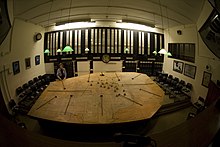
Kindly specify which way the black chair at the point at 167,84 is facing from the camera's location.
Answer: facing to the left of the viewer

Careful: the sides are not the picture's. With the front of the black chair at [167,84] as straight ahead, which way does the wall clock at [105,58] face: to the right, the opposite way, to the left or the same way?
to the left

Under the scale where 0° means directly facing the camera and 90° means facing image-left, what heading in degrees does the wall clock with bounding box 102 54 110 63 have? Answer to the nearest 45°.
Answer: approximately 0°

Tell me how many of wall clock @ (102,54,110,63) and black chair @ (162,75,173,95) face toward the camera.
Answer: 1
